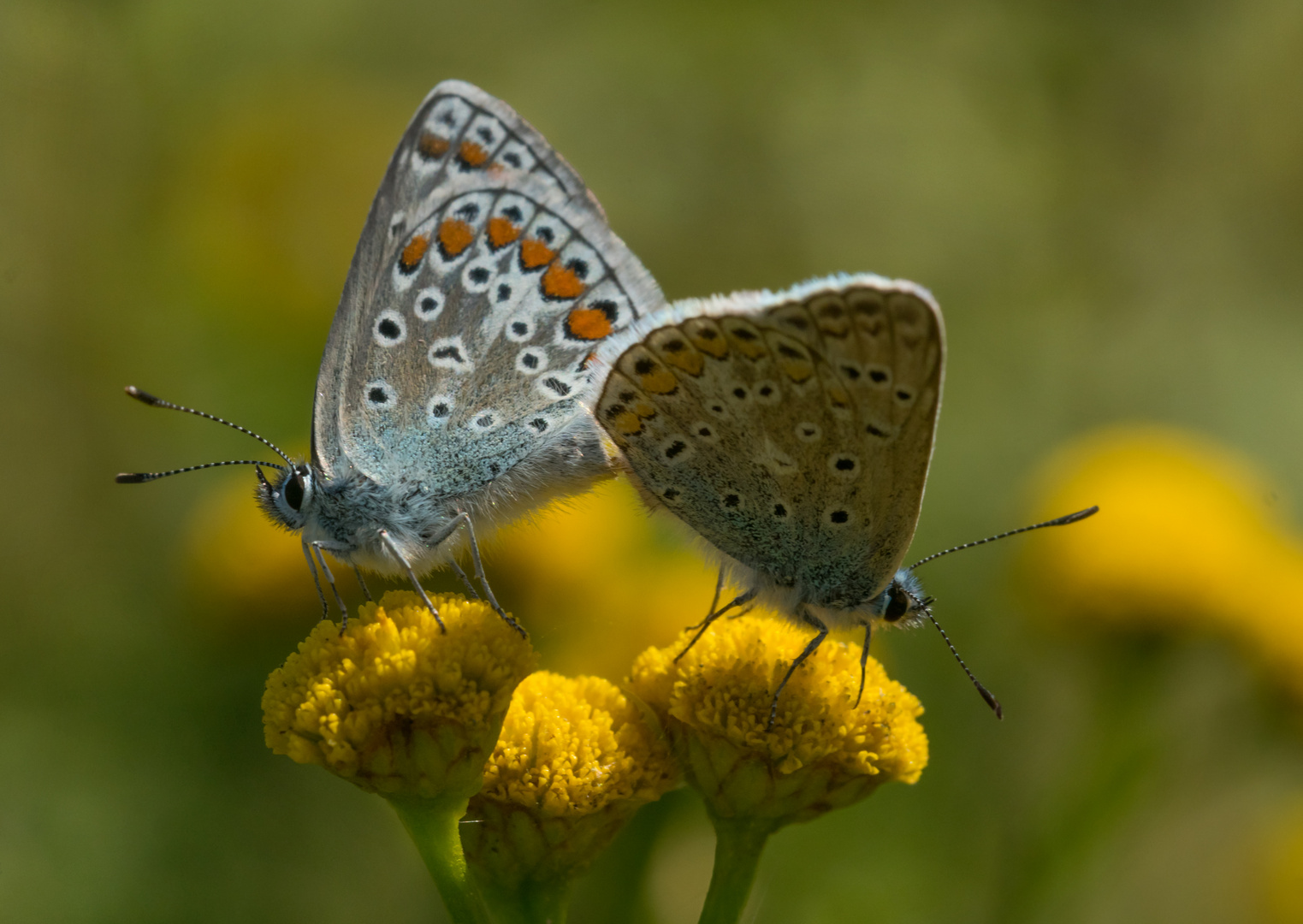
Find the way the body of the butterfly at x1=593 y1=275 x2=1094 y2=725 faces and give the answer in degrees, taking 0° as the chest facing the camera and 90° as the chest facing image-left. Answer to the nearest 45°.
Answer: approximately 270°

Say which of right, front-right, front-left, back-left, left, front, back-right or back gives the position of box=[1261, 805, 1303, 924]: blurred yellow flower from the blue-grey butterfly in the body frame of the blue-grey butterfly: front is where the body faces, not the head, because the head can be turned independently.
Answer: back

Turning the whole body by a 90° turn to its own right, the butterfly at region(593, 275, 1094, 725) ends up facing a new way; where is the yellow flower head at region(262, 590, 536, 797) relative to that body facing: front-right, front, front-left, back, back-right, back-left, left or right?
front-right

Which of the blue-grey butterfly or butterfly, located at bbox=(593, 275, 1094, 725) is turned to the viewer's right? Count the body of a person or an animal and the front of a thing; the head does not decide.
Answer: the butterfly

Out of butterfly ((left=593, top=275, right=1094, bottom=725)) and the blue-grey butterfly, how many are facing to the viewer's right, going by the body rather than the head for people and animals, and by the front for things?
1

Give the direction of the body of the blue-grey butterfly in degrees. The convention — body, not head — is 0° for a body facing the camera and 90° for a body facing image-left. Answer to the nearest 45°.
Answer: approximately 90°

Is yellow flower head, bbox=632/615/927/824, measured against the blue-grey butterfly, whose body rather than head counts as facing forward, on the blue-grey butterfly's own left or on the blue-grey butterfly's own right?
on the blue-grey butterfly's own left

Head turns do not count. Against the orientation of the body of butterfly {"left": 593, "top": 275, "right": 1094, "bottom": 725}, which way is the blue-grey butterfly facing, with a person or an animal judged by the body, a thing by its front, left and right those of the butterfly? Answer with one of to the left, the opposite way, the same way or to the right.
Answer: the opposite way

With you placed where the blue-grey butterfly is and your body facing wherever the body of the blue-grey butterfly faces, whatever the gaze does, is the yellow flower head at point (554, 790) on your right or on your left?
on your left
